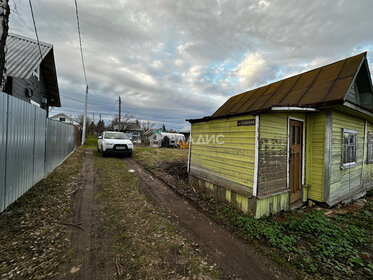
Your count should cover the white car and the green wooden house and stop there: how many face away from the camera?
0

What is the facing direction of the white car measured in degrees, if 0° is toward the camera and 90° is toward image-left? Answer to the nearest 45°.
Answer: approximately 315°

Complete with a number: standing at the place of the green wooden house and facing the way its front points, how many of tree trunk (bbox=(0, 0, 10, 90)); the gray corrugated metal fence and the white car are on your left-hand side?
0

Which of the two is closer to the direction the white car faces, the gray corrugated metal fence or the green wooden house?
the green wooden house

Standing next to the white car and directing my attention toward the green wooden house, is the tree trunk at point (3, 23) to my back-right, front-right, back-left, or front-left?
front-right

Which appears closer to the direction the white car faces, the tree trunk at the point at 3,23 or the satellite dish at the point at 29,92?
the tree trunk

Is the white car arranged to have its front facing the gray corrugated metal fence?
no

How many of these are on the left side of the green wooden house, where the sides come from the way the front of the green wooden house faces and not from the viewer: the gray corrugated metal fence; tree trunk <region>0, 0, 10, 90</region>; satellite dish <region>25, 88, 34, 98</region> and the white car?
0

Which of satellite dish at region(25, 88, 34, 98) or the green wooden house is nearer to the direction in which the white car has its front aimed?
the green wooden house

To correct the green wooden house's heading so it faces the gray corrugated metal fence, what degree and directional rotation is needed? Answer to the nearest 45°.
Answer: approximately 90° to its right
